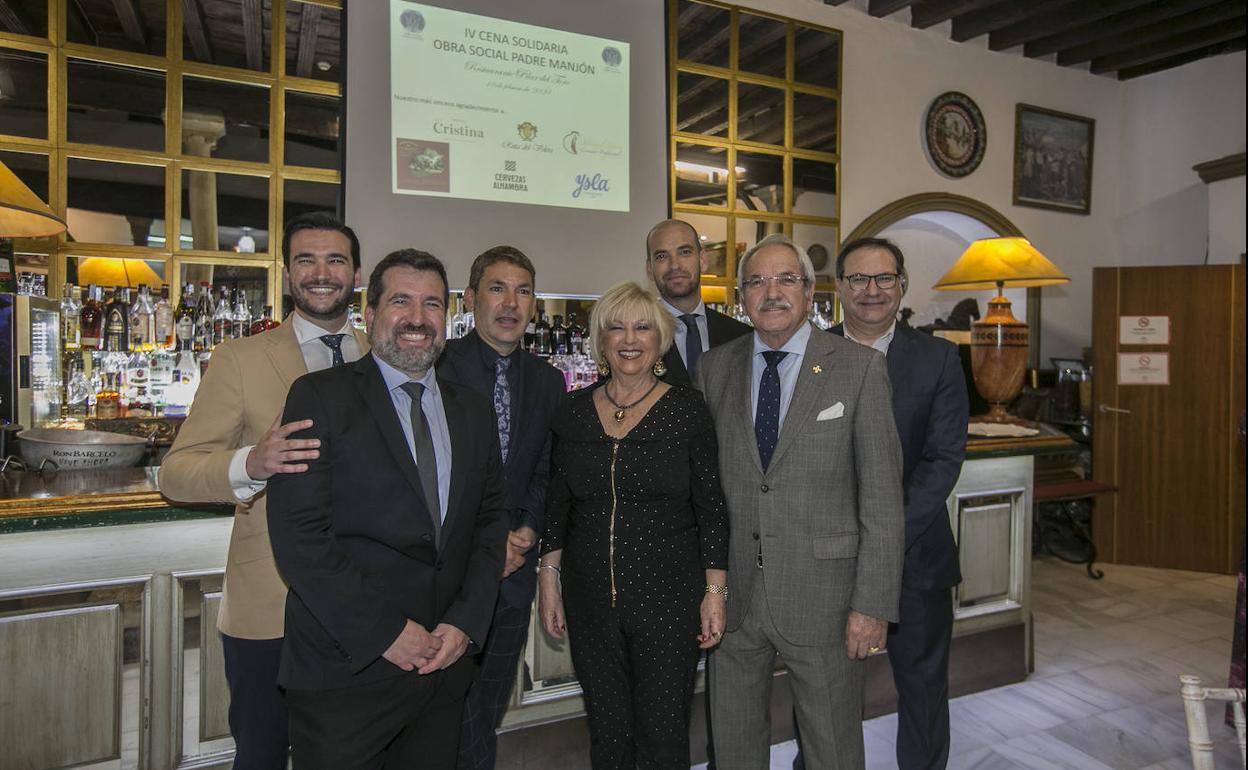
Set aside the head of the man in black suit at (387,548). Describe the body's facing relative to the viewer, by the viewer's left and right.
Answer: facing the viewer and to the right of the viewer

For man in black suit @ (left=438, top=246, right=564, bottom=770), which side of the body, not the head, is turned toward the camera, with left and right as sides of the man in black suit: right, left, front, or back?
front

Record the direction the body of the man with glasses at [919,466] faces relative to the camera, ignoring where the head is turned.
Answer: toward the camera

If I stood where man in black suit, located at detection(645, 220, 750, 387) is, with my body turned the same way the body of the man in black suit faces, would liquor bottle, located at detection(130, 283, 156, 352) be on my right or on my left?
on my right

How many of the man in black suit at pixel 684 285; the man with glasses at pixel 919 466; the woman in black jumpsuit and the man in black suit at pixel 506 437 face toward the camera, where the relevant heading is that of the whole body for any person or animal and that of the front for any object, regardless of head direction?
4

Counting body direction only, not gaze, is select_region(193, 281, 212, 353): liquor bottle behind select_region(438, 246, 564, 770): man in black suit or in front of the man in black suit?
behind

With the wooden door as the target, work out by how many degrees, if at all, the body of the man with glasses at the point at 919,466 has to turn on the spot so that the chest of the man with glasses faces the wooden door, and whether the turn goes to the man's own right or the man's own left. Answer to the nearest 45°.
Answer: approximately 135° to the man's own left

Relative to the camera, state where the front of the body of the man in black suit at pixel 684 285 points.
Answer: toward the camera

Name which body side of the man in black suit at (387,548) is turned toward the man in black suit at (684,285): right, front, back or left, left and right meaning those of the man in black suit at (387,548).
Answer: left

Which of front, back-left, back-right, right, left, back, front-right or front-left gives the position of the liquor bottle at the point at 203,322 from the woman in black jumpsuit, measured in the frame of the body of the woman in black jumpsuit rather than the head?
back-right
